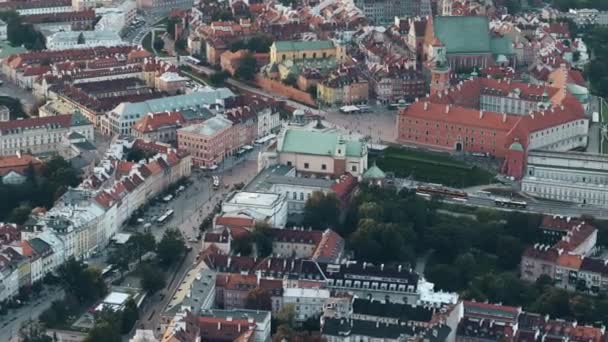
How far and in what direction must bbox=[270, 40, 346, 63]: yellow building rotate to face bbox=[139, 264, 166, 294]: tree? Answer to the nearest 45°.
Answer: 0° — it already faces it

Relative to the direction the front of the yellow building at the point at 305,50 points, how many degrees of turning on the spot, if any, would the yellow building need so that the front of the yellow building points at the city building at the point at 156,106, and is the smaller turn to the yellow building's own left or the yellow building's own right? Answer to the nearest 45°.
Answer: approximately 45° to the yellow building's own right

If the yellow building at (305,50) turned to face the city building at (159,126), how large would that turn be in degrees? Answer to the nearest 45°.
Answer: approximately 45° to its right

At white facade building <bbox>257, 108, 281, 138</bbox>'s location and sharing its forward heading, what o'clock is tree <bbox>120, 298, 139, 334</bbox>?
The tree is roughly at 2 o'clock from the white facade building.

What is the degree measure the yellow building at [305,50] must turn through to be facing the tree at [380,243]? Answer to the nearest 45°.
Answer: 0° — it already faces it

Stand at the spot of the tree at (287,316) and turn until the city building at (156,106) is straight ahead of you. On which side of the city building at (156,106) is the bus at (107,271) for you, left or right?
left

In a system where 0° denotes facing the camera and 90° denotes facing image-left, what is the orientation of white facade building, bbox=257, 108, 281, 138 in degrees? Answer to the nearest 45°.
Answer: approximately 315°

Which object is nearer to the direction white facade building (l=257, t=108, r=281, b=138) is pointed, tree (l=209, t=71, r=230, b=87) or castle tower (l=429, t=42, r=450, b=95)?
the castle tower

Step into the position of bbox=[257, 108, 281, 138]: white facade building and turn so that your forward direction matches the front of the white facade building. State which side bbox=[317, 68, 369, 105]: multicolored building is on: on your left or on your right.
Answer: on your left

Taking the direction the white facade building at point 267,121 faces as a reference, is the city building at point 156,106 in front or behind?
behind
